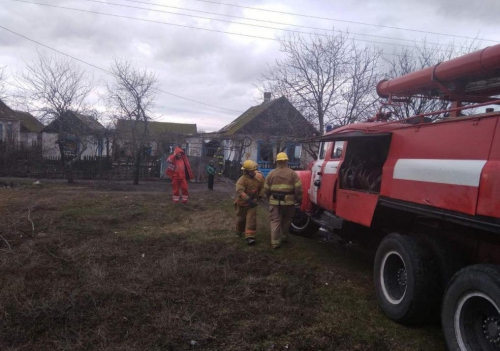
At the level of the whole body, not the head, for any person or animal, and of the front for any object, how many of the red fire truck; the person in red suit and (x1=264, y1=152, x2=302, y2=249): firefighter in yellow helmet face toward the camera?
1

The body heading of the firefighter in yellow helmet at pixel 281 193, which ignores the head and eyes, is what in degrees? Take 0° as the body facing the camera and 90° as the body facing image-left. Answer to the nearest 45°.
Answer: approximately 180°

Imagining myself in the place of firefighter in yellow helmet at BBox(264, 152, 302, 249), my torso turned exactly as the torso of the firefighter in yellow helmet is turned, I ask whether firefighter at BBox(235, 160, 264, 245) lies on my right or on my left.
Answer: on my left

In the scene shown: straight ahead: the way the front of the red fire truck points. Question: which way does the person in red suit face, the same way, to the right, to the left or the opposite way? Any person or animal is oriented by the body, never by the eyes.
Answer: the opposite way

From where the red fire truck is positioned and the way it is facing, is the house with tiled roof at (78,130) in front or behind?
in front

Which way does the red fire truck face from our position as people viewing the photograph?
facing away from the viewer and to the left of the viewer

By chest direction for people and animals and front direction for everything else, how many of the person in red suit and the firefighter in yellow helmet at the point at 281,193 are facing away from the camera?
1

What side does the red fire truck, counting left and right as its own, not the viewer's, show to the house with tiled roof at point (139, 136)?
front

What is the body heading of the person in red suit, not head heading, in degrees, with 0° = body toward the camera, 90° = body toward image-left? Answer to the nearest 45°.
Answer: approximately 0°

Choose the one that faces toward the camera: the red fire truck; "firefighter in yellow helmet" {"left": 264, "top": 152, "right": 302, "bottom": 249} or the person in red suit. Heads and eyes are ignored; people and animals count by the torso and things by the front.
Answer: the person in red suit

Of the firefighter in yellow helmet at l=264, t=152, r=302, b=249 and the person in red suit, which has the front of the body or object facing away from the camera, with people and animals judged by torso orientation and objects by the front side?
the firefighter in yellow helmet

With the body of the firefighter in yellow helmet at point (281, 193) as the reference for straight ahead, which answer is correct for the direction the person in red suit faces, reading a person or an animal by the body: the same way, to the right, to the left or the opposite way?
the opposite way

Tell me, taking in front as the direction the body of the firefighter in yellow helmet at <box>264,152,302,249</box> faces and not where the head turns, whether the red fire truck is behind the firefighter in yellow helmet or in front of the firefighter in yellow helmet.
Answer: behind
